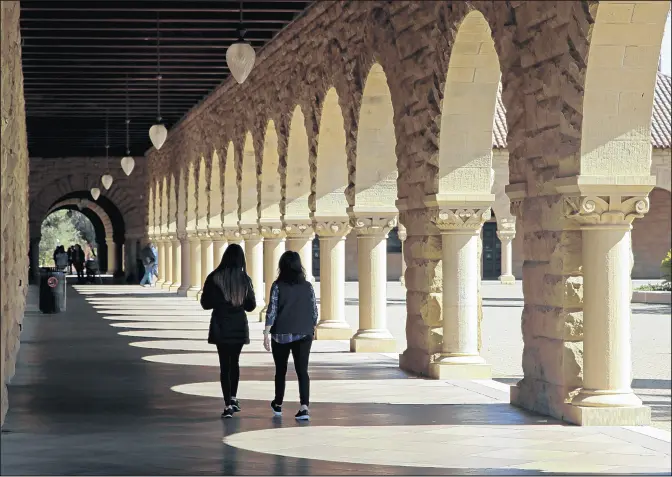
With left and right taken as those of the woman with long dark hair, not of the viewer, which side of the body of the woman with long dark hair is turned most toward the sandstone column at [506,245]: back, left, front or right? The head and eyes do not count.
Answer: front

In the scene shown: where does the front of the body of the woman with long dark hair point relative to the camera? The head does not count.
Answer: away from the camera

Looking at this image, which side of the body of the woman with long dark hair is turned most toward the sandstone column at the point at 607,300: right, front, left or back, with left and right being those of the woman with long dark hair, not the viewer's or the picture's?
right

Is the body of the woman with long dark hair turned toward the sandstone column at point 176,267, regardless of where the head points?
yes

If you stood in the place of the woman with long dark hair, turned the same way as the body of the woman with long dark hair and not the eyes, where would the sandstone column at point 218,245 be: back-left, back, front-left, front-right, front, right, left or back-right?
front

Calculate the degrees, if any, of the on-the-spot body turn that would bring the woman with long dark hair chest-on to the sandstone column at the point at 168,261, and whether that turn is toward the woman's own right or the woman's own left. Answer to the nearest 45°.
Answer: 0° — they already face it

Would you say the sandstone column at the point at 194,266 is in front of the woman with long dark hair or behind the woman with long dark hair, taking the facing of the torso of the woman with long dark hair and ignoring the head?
in front

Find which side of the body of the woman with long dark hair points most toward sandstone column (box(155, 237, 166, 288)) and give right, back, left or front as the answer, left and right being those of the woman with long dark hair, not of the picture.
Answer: front

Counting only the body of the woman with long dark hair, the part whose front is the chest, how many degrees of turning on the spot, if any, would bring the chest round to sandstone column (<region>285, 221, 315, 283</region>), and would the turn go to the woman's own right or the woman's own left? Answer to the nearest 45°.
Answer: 0° — they already face it

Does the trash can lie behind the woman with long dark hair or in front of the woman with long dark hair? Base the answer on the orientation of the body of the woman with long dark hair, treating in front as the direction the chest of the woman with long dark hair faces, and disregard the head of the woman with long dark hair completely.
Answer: in front

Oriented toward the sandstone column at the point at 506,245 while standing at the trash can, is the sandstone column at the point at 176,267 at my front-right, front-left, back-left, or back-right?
front-left

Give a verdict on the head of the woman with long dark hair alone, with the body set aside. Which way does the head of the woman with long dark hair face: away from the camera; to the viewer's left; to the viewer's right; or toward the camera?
away from the camera

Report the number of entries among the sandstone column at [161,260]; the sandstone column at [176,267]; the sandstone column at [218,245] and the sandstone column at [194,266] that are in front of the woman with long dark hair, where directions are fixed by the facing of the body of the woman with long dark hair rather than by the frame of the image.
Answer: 4
